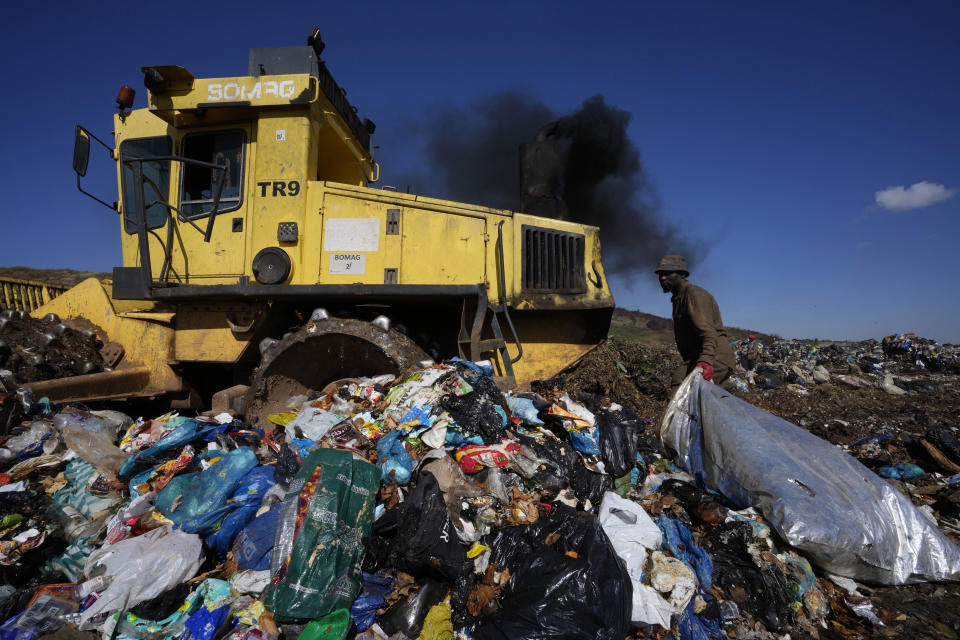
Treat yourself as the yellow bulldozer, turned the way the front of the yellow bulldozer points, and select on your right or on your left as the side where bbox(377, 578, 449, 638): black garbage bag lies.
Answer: on your left

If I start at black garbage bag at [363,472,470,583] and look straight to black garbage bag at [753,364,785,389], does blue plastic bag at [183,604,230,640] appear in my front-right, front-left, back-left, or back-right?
back-left

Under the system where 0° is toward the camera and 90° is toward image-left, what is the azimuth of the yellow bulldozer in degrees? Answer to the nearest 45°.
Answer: approximately 90°

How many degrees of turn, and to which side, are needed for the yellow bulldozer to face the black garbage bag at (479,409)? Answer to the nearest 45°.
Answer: approximately 135° to its left

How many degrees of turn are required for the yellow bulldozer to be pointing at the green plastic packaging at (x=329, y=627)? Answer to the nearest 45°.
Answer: approximately 90° to its left

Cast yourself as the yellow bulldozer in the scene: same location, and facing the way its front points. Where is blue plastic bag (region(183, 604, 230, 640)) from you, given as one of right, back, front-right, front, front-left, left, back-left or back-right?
left

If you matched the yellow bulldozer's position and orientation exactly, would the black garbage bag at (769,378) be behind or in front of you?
behind

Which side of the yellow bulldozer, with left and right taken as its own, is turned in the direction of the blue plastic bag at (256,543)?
left

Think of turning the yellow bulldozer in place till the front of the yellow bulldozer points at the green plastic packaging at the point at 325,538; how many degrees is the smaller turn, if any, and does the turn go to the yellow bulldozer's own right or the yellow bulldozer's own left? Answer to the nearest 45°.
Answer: approximately 90° to the yellow bulldozer's own left

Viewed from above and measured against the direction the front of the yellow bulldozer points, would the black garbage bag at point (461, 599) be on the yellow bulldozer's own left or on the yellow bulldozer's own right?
on the yellow bulldozer's own left

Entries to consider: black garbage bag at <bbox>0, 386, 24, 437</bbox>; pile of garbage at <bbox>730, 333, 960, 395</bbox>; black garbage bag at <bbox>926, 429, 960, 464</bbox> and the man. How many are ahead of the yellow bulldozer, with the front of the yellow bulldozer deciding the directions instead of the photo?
1

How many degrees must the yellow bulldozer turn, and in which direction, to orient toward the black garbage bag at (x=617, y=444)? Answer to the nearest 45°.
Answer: approximately 135° to its left

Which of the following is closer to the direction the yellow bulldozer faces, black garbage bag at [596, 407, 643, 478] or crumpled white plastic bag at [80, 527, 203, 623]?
the crumpled white plastic bag
